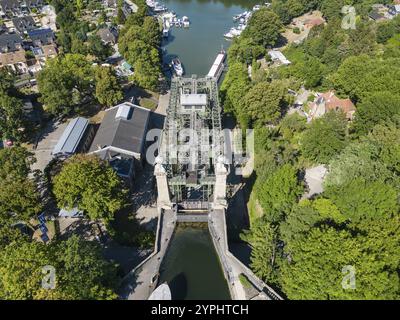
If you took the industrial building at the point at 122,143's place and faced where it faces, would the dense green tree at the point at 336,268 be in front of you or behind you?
in front

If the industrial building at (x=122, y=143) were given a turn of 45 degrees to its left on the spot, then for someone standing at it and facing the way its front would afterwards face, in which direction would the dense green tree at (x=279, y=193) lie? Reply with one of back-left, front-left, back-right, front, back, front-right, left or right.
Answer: front

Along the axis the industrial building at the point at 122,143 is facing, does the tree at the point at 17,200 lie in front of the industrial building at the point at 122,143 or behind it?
in front

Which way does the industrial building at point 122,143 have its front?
toward the camera

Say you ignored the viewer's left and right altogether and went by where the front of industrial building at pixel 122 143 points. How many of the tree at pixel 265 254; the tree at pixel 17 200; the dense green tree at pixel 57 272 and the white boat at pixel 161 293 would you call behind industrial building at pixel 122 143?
0

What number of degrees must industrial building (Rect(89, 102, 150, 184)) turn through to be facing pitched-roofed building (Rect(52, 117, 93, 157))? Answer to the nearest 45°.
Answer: approximately 135° to its right

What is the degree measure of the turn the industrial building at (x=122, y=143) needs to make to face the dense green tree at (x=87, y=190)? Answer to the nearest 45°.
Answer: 0° — it already faces it

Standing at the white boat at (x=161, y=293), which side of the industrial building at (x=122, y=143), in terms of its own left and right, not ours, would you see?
front

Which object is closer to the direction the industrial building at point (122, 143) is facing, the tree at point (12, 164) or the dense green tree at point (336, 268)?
the dense green tree

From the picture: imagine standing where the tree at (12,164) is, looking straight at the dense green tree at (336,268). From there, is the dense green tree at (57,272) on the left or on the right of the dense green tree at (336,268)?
right

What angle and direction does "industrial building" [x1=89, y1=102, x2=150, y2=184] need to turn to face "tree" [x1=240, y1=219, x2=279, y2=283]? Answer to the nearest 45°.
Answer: approximately 45° to its left

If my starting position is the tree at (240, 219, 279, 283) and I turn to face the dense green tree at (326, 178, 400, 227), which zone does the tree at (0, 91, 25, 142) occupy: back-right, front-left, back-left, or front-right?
back-left

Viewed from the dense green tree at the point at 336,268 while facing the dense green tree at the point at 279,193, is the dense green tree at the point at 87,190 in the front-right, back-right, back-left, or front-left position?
front-left

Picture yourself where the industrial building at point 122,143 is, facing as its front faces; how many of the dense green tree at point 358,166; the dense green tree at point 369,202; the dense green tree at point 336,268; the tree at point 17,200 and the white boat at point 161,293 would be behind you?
0

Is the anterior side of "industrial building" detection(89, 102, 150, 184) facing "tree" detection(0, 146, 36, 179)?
no
